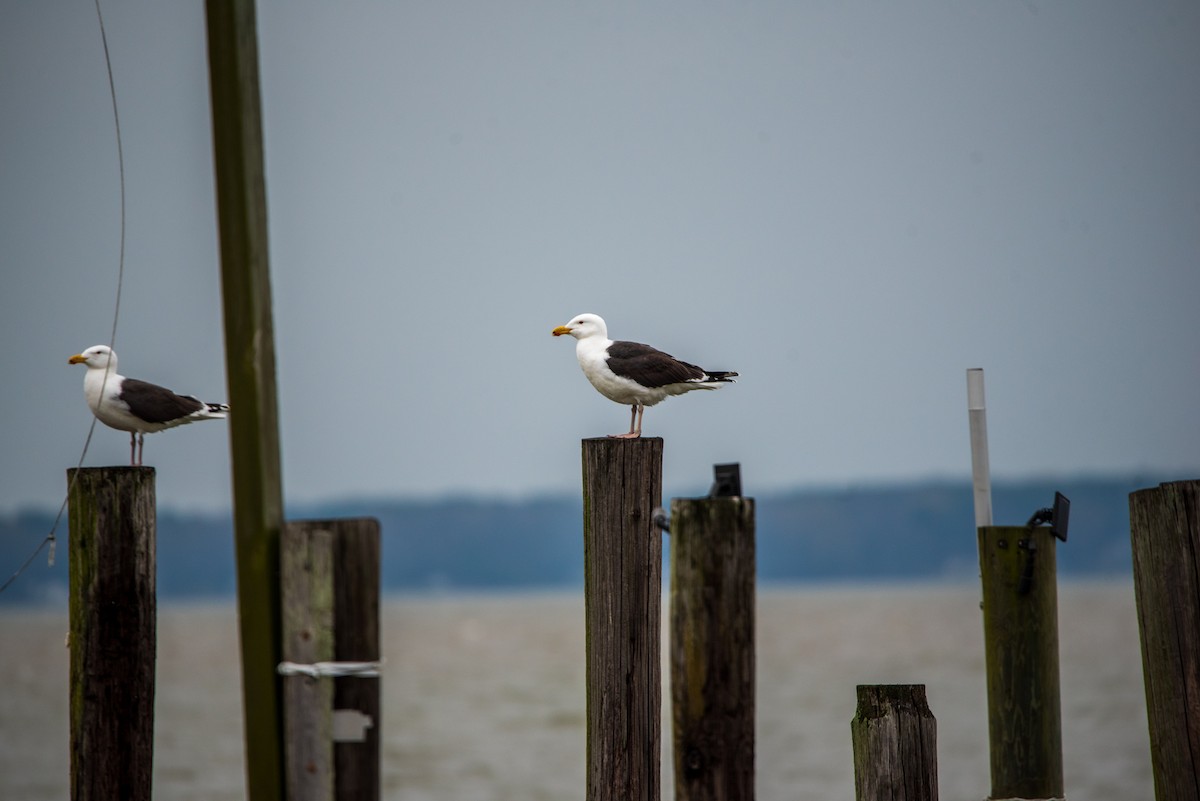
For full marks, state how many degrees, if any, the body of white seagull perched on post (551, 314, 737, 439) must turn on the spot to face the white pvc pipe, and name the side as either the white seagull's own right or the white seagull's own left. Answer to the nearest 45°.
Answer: approximately 180°

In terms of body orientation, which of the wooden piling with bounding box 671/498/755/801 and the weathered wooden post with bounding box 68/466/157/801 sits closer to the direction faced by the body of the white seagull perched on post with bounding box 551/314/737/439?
the weathered wooden post

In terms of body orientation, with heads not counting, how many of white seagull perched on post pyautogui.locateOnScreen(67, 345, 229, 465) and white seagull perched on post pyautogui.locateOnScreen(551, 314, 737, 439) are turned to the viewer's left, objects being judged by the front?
2

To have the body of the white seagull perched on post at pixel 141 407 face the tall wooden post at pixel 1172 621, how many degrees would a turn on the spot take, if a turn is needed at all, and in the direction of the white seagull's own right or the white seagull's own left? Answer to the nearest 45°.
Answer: approximately 135° to the white seagull's own left

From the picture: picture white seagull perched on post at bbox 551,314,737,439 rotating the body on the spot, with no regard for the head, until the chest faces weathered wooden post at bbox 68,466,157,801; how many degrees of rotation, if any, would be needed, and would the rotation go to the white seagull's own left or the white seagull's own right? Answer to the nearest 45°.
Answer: approximately 45° to the white seagull's own left

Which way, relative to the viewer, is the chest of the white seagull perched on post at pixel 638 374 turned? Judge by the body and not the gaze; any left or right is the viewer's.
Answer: facing to the left of the viewer

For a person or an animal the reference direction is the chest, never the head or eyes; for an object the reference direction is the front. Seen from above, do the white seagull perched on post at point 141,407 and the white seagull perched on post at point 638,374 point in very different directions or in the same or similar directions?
same or similar directions

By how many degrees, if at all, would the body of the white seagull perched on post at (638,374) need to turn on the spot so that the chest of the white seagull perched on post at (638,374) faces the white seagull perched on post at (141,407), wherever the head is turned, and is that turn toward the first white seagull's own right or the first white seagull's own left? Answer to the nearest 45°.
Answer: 0° — it already faces it

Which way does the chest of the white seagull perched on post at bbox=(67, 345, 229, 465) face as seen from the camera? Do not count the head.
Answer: to the viewer's left
